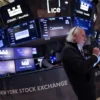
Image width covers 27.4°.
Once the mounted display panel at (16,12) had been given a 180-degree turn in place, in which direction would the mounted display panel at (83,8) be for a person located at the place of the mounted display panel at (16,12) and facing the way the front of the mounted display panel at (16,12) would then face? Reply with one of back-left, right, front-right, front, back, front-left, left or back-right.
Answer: right

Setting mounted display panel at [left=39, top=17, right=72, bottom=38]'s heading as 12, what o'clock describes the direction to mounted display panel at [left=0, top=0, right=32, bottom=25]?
mounted display panel at [left=0, top=0, right=32, bottom=25] is roughly at 3 o'clock from mounted display panel at [left=39, top=17, right=72, bottom=38].

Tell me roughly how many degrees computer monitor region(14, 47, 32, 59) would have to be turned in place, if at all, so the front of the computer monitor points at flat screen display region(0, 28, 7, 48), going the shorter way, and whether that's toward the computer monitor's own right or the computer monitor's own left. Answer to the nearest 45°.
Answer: approximately 90° to the computer monitor's own right

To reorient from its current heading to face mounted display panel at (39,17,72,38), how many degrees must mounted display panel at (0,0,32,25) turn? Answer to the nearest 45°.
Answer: approximately 90° to its left
